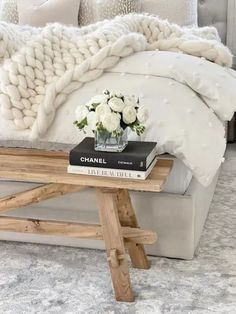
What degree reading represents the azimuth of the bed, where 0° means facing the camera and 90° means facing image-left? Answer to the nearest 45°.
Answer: approximately 0°
